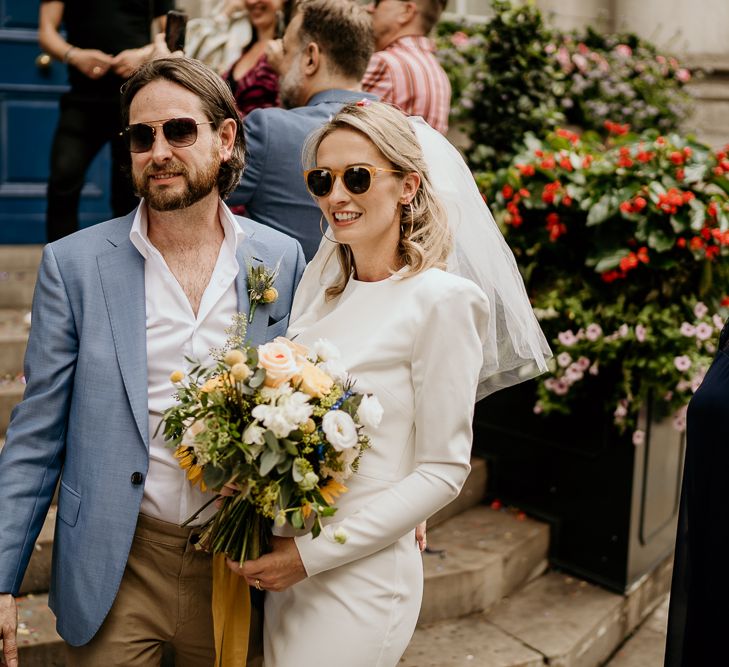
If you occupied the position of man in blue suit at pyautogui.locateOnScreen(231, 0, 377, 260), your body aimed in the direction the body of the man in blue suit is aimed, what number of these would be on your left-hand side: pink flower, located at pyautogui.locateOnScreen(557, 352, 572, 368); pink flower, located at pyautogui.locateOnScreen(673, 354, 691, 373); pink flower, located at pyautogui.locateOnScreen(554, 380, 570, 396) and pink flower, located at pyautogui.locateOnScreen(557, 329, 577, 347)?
0

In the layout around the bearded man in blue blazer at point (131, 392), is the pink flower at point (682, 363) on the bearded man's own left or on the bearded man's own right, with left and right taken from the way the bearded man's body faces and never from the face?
on the bearded man's own left

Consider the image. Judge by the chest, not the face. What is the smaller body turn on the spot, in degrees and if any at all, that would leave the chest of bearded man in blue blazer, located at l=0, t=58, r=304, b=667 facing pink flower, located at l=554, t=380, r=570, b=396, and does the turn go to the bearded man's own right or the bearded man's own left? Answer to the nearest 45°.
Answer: approximately 135° to the bearded man's own left

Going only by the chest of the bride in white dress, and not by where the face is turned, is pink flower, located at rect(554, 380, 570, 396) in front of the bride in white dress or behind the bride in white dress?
behind

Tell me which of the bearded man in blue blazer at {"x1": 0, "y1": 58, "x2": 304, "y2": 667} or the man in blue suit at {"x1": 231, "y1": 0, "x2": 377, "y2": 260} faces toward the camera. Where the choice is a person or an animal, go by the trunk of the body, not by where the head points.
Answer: the bearded man in blue blazer

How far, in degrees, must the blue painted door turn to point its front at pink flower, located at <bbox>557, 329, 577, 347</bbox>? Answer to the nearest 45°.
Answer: approximately 45° to its left

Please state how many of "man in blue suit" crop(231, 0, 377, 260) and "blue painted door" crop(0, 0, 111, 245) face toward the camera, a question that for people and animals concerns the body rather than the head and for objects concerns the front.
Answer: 1

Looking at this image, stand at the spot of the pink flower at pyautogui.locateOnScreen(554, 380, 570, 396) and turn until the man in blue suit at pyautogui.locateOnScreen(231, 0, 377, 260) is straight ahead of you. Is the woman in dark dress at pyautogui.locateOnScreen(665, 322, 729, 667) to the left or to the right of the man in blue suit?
left

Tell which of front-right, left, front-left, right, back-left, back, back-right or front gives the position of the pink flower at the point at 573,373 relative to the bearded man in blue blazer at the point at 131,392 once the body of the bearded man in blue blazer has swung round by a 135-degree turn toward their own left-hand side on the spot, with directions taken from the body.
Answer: front

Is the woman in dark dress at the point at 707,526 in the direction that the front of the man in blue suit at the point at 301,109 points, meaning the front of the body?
no

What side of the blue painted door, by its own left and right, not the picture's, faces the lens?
front

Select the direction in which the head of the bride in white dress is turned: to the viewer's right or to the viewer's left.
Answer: to the viewer's left

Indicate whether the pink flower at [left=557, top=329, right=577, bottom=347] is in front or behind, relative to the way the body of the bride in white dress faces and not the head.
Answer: behind

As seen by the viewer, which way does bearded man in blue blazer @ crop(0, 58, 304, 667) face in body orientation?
toward the camera

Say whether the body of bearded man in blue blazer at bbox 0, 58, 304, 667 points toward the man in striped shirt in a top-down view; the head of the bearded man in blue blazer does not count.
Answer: no

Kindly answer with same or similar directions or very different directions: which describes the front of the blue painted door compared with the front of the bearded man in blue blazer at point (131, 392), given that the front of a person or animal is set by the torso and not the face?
same or similar directions

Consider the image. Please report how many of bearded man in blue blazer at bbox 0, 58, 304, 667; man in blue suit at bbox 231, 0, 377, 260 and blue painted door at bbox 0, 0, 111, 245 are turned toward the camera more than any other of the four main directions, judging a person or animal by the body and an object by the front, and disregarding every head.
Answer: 2
